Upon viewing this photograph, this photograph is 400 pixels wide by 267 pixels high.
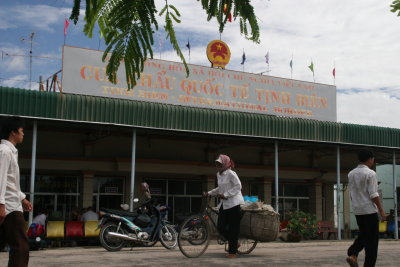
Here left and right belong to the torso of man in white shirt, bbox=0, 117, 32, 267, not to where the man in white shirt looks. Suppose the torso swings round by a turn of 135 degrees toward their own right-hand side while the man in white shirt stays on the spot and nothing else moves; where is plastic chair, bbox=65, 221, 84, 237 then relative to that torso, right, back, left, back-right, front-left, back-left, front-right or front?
back-right

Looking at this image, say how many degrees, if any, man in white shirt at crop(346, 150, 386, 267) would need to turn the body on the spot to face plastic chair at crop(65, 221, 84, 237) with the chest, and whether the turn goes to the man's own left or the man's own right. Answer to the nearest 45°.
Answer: approximately 90° to the man's own left

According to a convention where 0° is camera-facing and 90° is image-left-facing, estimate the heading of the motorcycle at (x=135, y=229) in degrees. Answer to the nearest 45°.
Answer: approximately 270°

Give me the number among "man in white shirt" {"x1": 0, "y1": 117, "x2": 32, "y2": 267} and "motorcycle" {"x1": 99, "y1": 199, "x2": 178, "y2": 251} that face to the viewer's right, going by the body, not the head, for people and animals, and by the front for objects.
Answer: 2

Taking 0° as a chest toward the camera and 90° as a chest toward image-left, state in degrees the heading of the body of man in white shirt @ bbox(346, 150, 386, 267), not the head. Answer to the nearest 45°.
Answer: approximately 225°

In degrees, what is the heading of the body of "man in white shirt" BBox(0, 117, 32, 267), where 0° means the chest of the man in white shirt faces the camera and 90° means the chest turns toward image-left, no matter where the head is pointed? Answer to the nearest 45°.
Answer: approximately 270°

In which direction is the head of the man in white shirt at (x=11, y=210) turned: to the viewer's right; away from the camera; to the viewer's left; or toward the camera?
to the viewer's right
